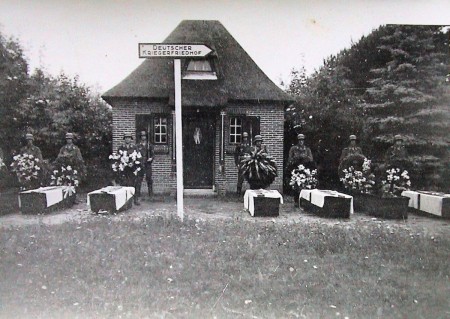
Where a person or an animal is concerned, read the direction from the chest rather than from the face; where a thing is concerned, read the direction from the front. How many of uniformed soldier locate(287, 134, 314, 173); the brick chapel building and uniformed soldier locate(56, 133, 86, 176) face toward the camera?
3

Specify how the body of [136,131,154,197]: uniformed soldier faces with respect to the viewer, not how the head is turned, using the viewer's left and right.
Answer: facing the viewer

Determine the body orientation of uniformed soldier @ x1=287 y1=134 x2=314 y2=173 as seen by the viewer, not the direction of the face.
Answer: toward the camera

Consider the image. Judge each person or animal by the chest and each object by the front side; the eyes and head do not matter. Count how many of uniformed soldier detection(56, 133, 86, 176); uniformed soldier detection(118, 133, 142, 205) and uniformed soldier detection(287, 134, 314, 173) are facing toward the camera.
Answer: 3

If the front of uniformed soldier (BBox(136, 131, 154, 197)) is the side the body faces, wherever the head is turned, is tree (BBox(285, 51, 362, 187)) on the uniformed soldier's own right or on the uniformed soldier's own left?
on the uniformed soldier's own left

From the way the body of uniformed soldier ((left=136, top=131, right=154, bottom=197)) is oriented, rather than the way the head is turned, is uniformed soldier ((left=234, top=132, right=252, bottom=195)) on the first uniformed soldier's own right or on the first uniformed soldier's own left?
on the first uniformed soldier's own left

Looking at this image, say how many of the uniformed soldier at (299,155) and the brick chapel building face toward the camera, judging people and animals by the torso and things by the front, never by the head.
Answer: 2

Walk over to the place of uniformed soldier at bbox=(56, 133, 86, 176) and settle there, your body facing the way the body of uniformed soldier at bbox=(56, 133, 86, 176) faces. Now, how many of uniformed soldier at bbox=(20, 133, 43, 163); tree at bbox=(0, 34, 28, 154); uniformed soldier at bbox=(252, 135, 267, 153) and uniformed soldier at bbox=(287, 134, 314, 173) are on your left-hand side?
2

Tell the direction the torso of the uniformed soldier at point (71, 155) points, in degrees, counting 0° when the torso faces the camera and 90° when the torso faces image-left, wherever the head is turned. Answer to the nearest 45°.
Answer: approximately 0°
